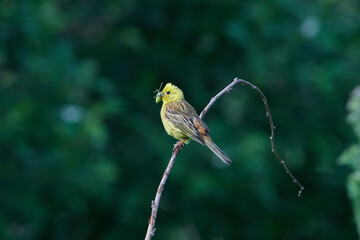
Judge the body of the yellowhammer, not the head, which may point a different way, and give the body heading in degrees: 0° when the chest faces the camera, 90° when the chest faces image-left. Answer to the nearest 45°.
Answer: approximately 90°
